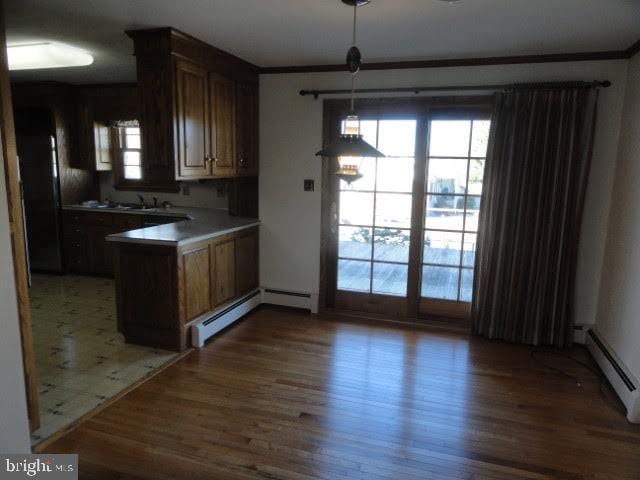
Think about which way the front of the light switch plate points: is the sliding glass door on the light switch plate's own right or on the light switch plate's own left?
on the light switch plate's own left

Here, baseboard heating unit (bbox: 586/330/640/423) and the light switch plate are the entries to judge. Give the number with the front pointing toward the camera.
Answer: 1

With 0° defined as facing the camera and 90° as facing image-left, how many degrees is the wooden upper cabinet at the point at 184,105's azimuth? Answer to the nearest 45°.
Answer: approximately 315°

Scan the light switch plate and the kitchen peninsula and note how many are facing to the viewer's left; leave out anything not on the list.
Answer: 0

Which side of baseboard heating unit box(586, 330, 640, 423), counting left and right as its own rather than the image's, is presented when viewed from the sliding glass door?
front

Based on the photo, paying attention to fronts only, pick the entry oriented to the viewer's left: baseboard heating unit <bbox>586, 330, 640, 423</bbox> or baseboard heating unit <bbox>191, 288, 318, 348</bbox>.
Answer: baseboard heating unit <bbox>586, 330, 640, 423</bbox>

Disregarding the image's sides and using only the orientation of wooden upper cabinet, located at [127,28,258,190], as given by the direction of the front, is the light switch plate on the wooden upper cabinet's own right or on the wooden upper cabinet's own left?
on the wooden upper cabinet's own left

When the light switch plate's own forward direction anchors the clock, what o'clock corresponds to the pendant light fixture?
The pendant light fixture is roughly at 12 o'clock from the light switch plate.

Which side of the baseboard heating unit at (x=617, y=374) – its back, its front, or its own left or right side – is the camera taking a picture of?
left
